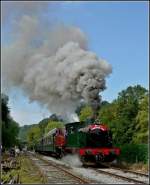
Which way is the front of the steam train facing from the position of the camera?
facing the viewer and to the right of the viewer

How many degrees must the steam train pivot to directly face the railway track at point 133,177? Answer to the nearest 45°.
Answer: approximately 45° to its right

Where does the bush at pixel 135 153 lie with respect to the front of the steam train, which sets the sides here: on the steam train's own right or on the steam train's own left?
on the steam train's own left

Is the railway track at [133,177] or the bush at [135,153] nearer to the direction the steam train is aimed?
the railway track
